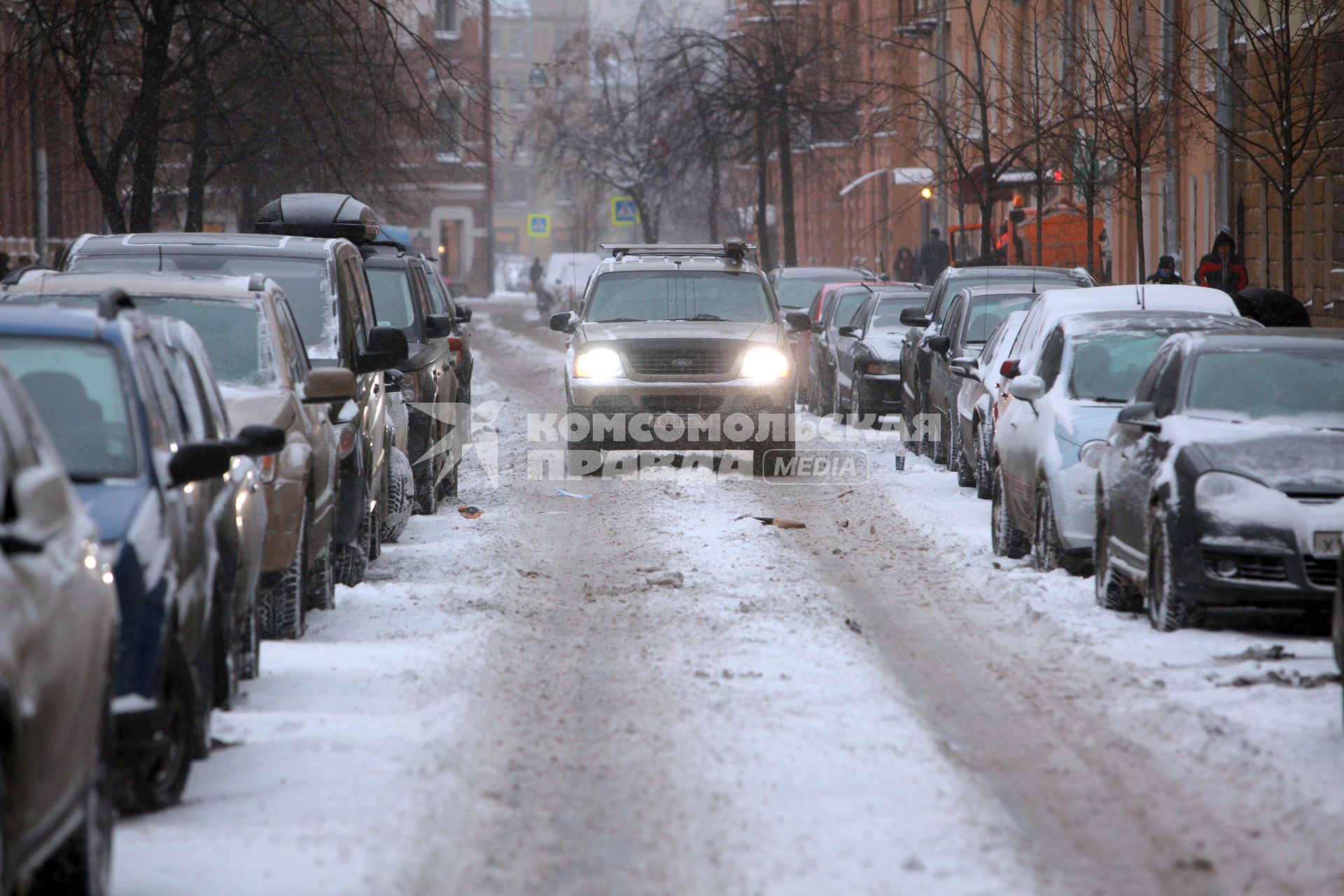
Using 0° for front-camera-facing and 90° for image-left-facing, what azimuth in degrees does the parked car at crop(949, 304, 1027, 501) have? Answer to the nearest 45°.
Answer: approximately 0°

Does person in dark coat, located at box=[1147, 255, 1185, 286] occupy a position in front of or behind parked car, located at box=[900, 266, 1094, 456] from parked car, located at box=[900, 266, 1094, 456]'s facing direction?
behind

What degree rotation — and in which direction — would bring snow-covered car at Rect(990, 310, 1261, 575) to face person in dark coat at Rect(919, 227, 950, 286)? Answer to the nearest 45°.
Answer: approximately 180°

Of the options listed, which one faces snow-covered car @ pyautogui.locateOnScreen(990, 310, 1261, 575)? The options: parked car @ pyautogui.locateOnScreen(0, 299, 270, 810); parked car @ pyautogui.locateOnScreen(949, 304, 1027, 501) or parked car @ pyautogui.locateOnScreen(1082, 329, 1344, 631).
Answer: parked car @ pyautogui.locateOnScreen(949, 304, 1027, 501)

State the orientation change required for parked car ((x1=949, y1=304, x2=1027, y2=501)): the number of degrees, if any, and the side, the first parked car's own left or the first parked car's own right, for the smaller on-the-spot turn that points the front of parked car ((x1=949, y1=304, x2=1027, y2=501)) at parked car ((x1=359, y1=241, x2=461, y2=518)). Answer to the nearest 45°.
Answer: approximately 90° to the first parked car's own right

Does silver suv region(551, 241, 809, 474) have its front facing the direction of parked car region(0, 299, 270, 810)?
yes
